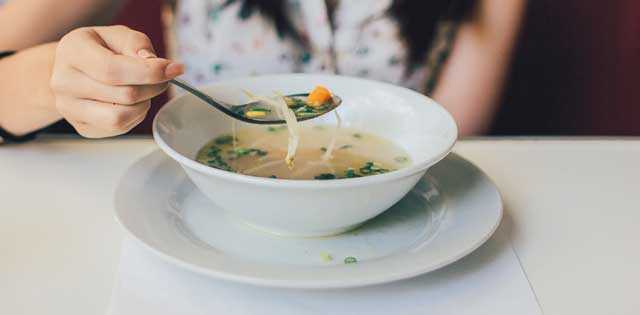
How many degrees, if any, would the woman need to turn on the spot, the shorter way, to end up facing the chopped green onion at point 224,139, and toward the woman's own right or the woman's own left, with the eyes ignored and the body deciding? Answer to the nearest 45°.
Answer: approximately 45° to the woman's own right

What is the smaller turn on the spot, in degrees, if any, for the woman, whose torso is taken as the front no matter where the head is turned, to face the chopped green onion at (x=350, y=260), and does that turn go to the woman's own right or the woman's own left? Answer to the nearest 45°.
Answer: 0° — they already face it

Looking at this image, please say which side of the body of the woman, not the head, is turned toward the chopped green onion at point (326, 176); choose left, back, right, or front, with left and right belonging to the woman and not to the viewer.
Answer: front

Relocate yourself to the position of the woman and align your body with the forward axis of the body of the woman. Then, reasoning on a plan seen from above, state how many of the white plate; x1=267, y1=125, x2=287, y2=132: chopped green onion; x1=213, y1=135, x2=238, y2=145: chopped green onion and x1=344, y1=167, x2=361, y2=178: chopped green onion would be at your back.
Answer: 0

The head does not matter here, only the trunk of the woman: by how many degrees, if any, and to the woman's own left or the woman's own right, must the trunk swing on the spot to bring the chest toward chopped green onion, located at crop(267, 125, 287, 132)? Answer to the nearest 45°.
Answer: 0° — they already face it

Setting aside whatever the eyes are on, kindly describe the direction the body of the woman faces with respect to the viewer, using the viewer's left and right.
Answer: facing the viewer

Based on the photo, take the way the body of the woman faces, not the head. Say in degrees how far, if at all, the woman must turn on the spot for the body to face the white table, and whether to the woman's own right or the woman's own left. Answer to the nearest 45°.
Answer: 0° — they already face it

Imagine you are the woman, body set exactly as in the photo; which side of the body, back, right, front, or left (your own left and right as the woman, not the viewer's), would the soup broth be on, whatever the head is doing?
front
